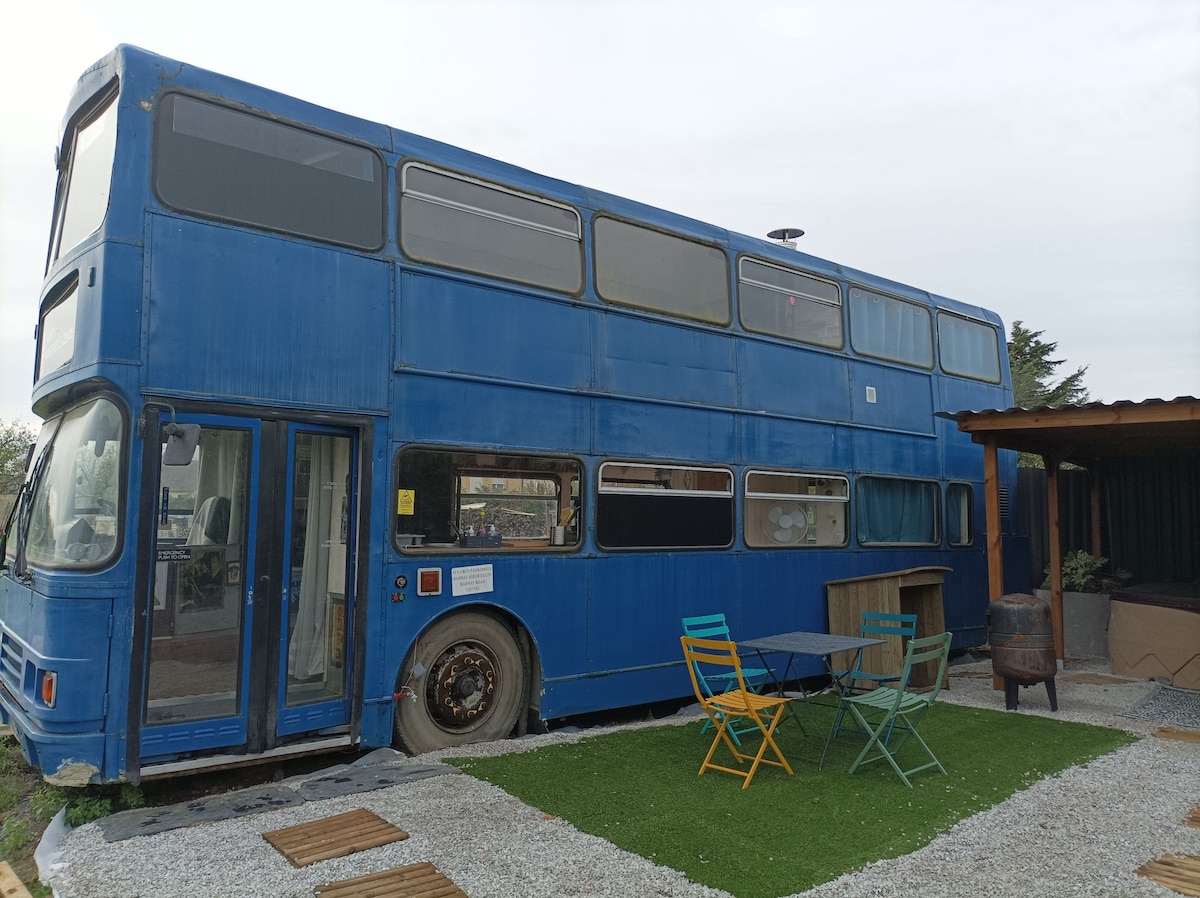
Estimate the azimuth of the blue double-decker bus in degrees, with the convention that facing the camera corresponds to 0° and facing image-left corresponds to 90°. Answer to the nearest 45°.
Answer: approximately 45°

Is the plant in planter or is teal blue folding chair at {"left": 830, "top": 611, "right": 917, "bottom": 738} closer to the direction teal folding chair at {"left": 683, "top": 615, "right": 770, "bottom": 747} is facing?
the teal blue folding chair

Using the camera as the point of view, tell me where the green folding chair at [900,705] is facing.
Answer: facing away from the viewer and to the left of the viewer

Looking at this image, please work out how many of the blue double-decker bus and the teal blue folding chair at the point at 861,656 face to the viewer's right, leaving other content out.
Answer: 0

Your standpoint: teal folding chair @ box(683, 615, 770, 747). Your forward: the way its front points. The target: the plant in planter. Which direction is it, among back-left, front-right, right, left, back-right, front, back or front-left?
left

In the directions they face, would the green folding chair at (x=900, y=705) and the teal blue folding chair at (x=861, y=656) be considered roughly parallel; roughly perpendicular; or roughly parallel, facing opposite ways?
roughly perpendicular

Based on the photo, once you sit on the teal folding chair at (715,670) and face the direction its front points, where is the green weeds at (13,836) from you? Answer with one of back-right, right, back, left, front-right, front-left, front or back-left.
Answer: right

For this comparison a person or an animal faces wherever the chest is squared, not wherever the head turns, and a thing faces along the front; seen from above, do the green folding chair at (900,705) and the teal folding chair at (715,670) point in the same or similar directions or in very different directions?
very different directions

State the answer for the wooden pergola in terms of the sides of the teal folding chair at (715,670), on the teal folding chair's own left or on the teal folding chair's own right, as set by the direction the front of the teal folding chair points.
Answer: on the teal folding chair's own left

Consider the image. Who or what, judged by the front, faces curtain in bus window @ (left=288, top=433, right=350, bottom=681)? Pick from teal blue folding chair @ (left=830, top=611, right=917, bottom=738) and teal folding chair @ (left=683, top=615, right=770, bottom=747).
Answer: the teal blue folding chair

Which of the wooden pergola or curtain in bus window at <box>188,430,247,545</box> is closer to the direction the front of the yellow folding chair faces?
the wooden pergola

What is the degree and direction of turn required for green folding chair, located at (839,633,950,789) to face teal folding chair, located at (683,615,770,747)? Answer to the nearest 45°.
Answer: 0° — it already faces it

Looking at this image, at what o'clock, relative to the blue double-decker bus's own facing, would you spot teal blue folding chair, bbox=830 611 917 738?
The teal blue folding chair is roughly at 7 o'clock from the blue double-decker bus.

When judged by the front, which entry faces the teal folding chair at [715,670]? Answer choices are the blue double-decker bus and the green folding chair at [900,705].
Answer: the green folding chair
